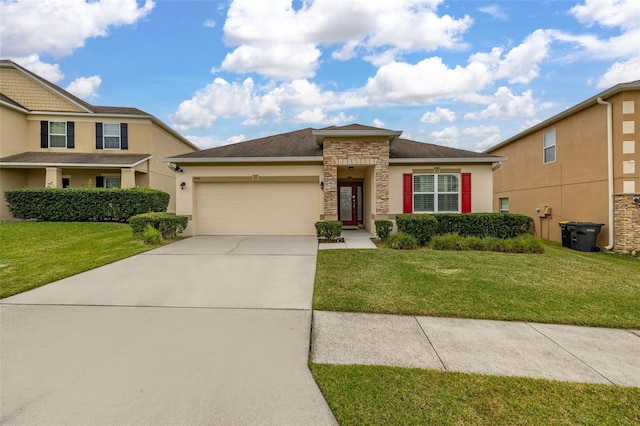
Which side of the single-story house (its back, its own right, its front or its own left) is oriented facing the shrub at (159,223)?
right

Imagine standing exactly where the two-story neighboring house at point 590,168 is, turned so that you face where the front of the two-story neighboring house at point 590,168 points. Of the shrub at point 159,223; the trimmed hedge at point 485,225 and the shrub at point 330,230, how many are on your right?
3

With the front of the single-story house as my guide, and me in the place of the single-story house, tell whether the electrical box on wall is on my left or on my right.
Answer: on my left

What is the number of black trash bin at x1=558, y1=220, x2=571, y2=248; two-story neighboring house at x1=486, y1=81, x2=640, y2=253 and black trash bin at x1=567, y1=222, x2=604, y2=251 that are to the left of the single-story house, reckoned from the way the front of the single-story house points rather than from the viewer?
3

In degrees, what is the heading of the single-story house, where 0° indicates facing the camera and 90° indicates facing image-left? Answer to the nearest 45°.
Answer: approximately 0°

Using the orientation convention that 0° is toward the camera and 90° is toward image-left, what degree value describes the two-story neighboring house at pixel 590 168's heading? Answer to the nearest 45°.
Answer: approximately 315°

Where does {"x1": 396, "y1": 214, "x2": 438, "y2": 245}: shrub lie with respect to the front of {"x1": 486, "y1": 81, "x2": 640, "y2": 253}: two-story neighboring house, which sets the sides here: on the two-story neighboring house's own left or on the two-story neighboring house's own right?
on the two-story neighboring house's own right
